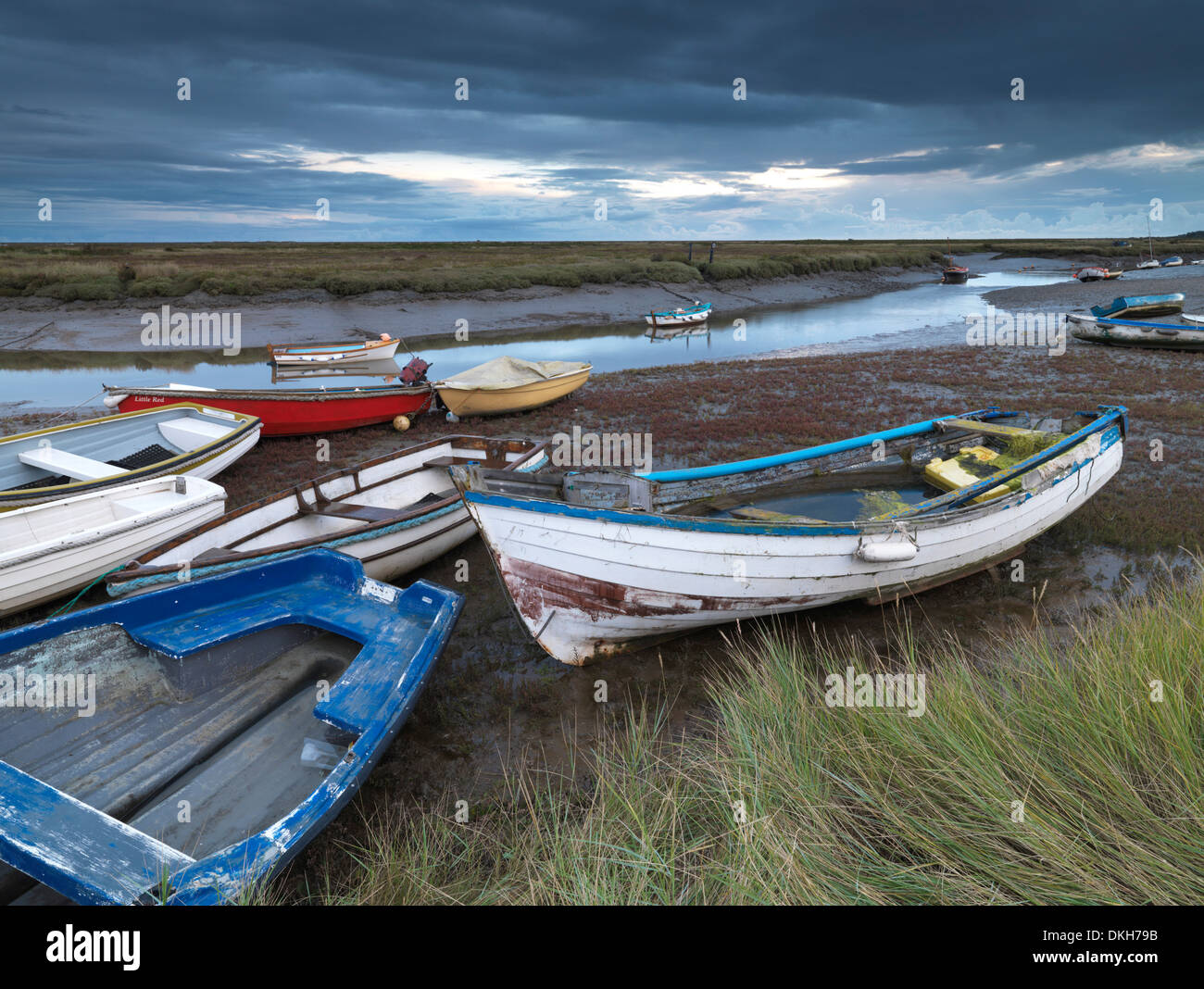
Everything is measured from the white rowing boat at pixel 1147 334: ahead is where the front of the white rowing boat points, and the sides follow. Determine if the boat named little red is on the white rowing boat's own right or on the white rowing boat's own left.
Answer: on the white rowing boat's own left

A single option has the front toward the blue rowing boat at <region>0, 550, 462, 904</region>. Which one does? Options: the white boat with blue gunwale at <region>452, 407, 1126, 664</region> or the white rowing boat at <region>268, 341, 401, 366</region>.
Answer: the white boat with blue gunwale

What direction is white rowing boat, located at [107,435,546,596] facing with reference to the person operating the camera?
facing the viewer and to the left of the viewer

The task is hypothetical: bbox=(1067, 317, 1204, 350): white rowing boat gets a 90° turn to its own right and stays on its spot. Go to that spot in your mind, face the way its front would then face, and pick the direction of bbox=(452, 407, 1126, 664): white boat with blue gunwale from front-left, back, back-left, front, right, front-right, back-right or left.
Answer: back

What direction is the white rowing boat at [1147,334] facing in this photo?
to the viewer's left

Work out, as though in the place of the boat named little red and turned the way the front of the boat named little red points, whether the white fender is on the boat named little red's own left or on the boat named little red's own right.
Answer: on the boat named little red's own left

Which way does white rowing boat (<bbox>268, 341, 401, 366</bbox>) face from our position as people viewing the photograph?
facing to the right of the viewer

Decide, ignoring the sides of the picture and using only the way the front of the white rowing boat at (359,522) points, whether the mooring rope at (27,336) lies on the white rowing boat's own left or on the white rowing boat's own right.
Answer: on the white rowing boat's own right

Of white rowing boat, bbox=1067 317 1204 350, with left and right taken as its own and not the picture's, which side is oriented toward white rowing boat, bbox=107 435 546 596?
left

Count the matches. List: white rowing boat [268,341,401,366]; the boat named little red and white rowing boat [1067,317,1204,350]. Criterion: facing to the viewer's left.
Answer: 2

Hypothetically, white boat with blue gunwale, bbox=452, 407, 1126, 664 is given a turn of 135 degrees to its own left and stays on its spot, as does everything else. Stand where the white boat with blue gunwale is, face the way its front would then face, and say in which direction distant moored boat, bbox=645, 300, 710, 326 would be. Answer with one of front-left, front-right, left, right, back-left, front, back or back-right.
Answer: left

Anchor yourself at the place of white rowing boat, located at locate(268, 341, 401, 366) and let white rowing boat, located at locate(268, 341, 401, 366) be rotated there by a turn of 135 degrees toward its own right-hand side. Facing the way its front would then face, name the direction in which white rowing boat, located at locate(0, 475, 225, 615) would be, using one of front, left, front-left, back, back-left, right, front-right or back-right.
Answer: front-left

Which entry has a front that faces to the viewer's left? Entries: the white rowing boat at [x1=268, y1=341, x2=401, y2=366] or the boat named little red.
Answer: the boat named little red

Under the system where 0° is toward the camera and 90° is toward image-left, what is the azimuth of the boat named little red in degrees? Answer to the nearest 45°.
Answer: approximately 90°

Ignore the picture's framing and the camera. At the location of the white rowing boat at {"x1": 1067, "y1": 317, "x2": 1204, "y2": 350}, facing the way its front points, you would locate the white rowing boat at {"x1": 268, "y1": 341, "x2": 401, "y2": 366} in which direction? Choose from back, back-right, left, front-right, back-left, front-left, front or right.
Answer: front-left
